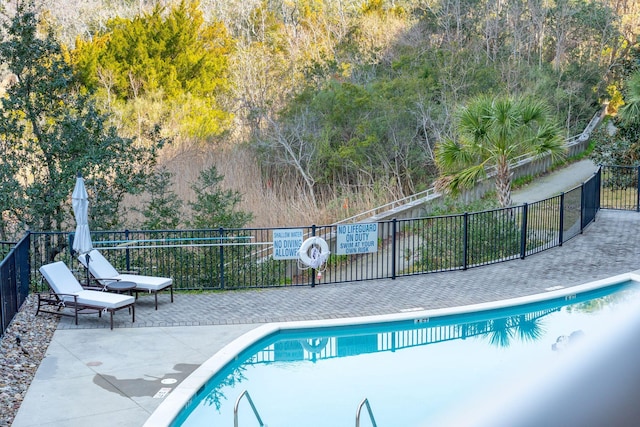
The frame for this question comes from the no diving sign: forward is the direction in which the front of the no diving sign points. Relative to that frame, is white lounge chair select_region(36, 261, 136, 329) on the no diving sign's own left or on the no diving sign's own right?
on the no diving sign's own right

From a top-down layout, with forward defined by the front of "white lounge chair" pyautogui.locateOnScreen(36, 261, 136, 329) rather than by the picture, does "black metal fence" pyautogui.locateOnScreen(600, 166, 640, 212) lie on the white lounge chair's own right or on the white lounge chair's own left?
on the white lounge chair's own left

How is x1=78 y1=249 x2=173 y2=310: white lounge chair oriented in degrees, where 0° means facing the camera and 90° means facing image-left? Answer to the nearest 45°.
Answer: approximately 315°

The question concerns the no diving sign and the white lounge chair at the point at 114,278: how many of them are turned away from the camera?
0

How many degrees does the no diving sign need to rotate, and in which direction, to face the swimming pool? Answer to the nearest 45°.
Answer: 0° — it already faces it

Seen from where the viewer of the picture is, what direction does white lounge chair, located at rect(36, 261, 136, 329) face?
facing the viewer and to the right of the viewer

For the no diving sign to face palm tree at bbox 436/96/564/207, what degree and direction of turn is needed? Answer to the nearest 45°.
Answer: approximately 135° to its left

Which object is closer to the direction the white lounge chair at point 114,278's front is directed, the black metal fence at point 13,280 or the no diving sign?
the no diving sign

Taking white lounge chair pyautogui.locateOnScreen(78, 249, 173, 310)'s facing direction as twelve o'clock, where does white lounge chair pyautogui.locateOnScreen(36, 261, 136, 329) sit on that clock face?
white lounge chair pyautogui.locateOnScreen(36, 261, 136, 329) is roughly at 3 o'clock from white lounge chair pyautogui.locateOnScreen(78, 249, 173, 310).

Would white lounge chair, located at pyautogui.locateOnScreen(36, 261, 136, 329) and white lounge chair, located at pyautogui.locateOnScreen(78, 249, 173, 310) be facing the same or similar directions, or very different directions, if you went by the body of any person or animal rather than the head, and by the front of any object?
same or similar directions

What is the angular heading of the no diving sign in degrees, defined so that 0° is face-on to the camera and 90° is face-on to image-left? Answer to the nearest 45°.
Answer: approximately 0°

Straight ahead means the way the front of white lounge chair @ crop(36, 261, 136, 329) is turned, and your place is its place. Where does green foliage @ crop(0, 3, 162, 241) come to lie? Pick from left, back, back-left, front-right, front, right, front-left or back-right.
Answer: back-left
